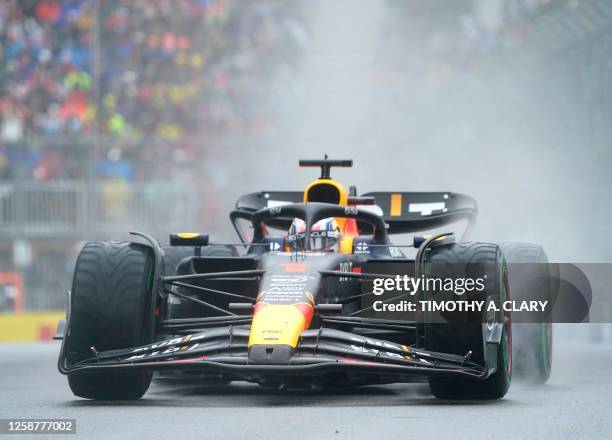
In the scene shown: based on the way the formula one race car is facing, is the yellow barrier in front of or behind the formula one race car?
behind

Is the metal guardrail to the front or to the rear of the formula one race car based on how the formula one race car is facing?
to the rear

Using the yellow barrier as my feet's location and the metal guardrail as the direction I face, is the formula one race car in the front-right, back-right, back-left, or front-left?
back-right

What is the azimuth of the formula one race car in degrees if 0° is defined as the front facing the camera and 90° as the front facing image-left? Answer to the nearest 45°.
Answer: approximately 0°
